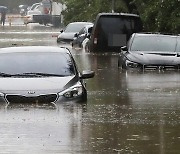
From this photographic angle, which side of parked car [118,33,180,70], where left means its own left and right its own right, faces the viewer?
front

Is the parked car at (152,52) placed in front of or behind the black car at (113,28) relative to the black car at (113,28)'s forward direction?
behind

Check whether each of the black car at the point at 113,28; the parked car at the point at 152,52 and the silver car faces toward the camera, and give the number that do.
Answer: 2

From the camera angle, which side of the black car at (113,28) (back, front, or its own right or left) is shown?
back

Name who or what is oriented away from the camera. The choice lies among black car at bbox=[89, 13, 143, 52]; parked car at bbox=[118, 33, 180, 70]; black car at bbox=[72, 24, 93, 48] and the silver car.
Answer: black car at bbox=[89, 13, 143, 52]

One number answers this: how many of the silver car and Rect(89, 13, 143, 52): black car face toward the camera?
1

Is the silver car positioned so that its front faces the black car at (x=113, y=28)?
no

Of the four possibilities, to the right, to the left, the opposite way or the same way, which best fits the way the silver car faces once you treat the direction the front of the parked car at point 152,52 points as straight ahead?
the same way

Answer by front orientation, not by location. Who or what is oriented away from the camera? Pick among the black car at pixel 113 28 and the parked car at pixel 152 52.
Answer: the black car

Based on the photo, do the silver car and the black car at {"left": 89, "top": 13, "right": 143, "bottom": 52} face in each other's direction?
no

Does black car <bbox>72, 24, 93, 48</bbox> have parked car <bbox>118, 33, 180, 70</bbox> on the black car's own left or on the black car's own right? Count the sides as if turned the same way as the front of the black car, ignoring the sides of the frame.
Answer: on the black car's own left

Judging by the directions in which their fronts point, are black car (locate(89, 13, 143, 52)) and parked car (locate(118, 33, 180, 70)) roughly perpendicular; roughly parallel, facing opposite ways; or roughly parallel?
roughly parallel, facing opposite ways

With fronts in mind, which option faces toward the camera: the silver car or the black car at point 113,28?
the silver car

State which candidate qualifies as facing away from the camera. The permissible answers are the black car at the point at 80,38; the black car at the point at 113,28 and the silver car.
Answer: the black car at the point at 113,28

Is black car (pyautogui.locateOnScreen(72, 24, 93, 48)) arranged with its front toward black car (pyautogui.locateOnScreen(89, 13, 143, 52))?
no

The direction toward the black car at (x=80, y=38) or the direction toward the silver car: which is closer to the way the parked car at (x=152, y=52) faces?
the silver car

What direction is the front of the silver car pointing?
toward the camera
